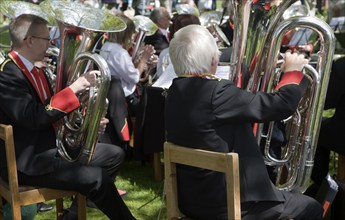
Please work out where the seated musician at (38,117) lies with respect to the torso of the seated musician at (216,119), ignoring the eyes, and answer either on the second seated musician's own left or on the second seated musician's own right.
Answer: on the second seated musician's own left

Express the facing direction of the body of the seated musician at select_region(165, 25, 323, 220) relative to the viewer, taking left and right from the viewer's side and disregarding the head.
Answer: facing away from the viewer and to the right of the viewer

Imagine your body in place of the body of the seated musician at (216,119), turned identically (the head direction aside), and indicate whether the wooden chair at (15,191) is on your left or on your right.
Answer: on your left

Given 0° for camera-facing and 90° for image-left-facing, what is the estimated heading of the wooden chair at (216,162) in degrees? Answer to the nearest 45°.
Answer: approximately 225°

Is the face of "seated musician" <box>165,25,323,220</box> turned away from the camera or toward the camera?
away from the camera

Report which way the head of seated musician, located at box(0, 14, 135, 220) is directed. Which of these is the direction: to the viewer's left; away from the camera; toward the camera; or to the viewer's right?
to the viewer's right

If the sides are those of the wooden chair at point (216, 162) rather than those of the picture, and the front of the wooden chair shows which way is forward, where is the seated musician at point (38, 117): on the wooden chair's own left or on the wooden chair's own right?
on the wooden chair's own left

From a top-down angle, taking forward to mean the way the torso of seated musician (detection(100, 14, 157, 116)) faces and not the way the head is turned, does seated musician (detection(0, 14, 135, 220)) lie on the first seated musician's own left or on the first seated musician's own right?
on the first seated musician's own right

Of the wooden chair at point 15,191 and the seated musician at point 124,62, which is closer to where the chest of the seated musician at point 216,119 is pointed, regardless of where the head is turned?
the seated musician

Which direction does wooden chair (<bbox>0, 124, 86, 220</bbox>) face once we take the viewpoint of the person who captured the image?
facing away from the viewer and to the right of the viewer

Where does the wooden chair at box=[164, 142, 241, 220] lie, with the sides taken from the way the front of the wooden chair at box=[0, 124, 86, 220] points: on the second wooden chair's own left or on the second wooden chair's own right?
on the second wooden chair's own right
